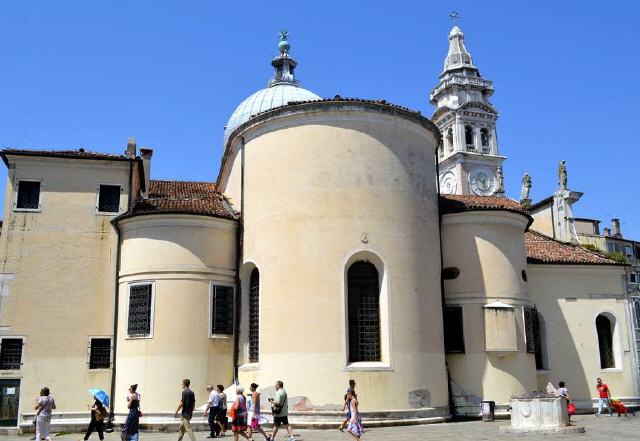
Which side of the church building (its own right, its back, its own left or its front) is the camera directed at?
back

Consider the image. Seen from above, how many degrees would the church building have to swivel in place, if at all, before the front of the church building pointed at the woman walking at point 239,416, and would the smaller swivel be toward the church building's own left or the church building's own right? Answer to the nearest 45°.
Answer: approximately 180°

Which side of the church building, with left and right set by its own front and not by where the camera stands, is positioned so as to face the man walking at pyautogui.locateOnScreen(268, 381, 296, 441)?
back
